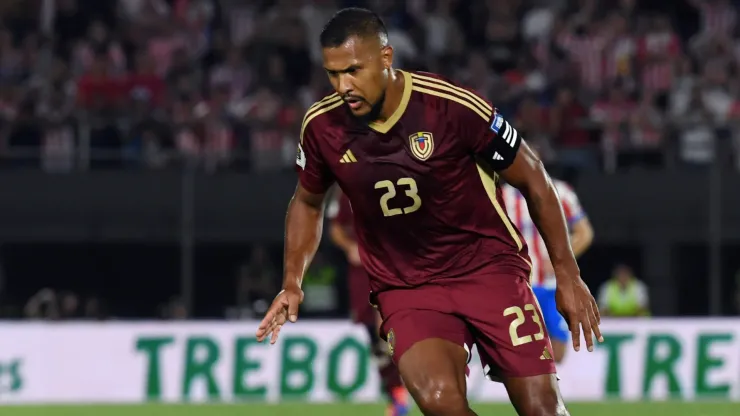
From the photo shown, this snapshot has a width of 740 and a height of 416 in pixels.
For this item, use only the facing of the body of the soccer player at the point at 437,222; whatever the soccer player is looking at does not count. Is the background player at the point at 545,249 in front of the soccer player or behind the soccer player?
behind

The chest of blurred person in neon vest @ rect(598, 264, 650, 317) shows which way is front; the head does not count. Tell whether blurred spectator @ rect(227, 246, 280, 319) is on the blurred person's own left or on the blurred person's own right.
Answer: on the blurred person's own right

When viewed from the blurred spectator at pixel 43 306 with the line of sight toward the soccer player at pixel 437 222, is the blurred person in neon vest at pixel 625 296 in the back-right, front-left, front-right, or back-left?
front-left

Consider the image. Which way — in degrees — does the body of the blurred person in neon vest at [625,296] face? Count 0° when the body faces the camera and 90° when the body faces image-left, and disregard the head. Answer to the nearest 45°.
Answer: approximately 0°

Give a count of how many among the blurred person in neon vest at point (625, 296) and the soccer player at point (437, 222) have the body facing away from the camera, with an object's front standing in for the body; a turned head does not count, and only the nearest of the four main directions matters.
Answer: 0

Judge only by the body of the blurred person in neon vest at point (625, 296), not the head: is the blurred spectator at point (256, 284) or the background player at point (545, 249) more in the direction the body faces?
the background player

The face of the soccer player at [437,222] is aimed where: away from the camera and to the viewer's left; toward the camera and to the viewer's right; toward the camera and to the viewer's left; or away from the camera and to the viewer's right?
toward the camera and to the viewer's left

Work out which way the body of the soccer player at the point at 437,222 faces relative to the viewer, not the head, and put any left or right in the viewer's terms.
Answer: facing the viewer and to the left of the viewer

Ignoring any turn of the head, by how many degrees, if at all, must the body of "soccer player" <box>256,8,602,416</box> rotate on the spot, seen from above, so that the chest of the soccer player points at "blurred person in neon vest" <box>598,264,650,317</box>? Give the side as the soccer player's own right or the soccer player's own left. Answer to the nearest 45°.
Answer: approximately 135° to the soccer player's own right

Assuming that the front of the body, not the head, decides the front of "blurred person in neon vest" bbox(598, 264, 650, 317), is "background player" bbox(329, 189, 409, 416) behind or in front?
in front

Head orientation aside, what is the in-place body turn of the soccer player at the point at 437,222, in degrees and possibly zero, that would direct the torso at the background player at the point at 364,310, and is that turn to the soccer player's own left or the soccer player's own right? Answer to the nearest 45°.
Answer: approximately 135° to the soccer player's own right

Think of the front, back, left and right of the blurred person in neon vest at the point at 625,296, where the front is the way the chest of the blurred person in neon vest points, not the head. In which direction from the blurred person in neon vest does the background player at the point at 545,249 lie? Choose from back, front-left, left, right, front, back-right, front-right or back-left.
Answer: front

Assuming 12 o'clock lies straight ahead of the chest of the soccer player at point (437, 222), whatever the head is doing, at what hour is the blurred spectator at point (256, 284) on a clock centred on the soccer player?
The blurred spectator is roughly at 4 o'clock from the soccer player.

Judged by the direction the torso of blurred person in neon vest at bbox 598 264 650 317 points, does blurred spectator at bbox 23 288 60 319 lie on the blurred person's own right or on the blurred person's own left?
on the blurred person's own right

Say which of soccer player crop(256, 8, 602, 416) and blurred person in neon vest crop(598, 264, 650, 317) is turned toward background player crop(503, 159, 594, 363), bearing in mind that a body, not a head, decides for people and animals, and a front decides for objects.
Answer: the blurred person in neon vest

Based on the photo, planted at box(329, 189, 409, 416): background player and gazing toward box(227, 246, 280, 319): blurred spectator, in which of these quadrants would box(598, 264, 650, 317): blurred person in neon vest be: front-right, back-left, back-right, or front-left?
front-right
